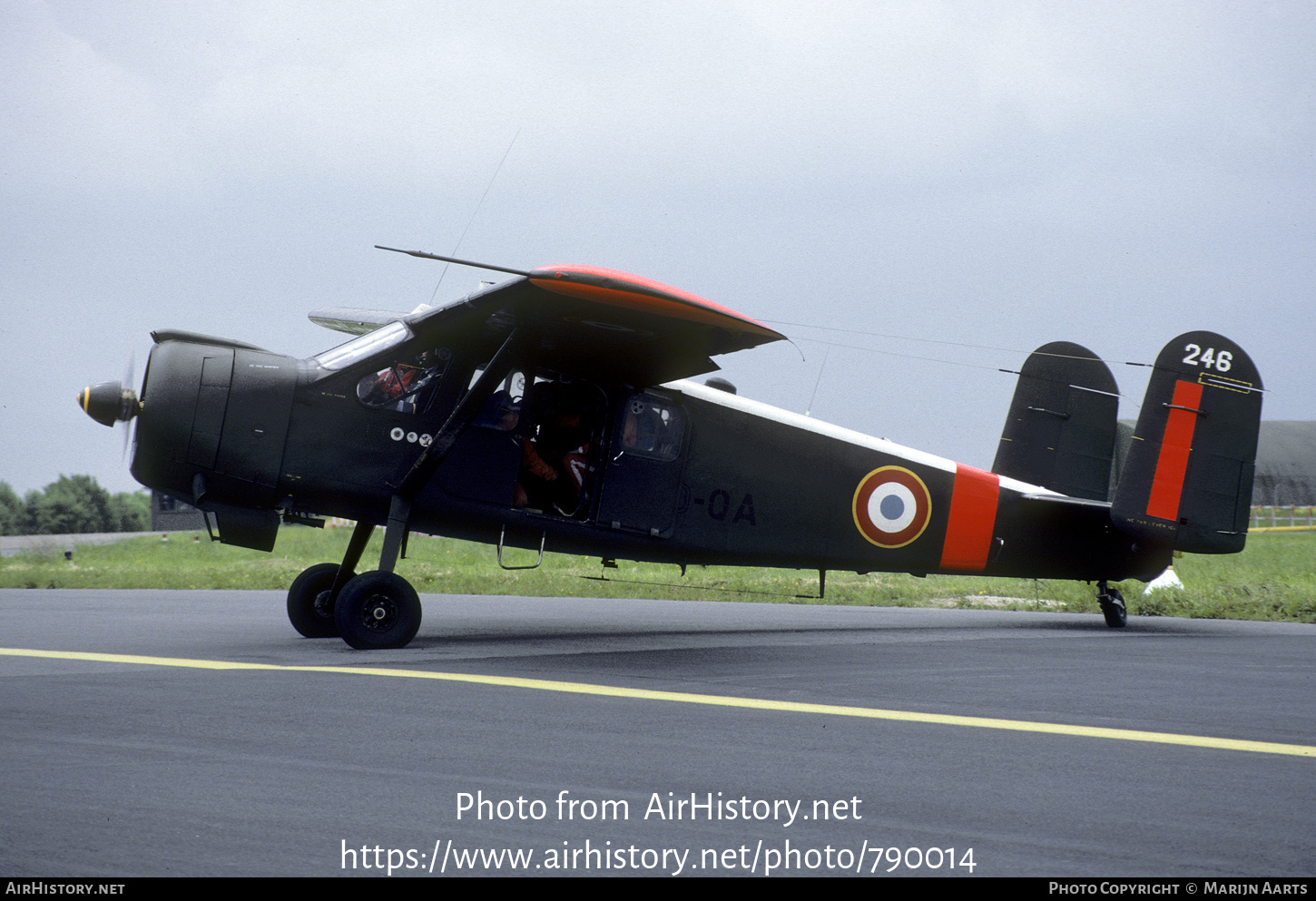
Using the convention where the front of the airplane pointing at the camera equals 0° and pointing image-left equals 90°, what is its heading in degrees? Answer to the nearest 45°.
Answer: approximately 90°
